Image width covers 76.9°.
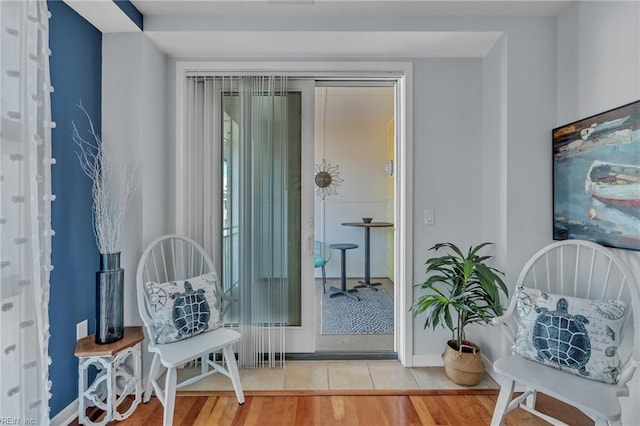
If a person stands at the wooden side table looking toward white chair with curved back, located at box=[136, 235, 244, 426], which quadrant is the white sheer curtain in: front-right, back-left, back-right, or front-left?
back-right

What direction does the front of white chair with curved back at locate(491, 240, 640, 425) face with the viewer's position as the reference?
facing the viewer and to the left of the viewer

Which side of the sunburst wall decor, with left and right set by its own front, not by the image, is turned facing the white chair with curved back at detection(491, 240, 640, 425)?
front

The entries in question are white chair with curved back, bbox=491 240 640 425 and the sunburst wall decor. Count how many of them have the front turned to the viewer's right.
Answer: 0

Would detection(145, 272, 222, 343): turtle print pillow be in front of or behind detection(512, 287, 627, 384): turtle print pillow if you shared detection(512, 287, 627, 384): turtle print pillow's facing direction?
in front

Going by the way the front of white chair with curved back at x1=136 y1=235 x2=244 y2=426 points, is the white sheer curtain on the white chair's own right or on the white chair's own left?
on the white chair's own right

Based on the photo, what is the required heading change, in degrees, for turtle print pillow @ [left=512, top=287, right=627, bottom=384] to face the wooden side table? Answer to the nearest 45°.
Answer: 0° — it already faces it

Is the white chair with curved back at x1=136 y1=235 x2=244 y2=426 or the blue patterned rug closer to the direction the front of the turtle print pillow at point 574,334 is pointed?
the white chair with curved back

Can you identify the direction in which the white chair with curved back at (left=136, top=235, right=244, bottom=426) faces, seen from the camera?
facing the viewer and to the right of the viewer

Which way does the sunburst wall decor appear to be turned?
toward the camera

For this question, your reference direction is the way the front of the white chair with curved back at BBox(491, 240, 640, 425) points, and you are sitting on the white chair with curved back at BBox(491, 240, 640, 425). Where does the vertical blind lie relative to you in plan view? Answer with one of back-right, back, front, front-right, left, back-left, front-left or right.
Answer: front-right
